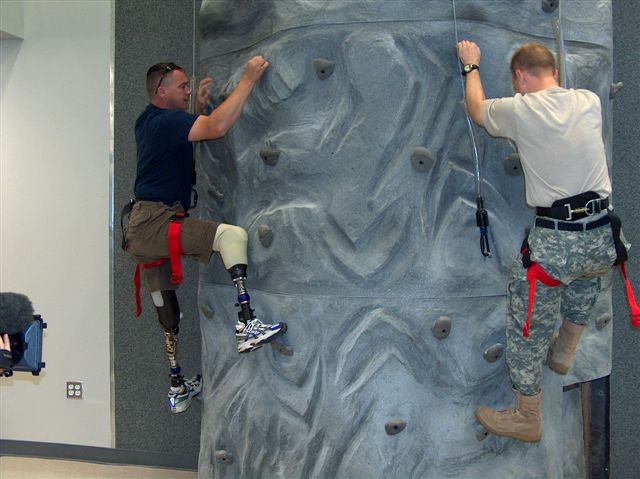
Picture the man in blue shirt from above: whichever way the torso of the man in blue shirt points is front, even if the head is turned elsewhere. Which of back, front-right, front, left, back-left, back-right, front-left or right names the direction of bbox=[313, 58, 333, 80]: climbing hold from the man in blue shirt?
front-right

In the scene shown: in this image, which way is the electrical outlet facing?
toward the camera

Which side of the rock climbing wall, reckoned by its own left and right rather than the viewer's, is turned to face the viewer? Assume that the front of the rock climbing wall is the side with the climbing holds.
front

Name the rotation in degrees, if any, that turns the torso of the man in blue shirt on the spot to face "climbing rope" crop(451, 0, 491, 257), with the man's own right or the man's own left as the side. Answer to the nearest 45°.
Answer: approximately 45° to the man's own right

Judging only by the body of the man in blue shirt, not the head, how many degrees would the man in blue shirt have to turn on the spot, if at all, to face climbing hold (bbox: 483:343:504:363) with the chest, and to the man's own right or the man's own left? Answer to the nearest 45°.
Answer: approximately 45° to the man's own right

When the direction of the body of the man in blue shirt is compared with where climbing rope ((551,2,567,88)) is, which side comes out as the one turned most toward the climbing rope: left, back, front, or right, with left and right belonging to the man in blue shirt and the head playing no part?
front

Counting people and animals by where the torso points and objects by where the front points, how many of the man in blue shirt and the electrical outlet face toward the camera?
1

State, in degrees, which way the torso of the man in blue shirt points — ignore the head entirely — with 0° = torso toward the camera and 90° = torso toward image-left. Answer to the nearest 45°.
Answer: approximately 270°

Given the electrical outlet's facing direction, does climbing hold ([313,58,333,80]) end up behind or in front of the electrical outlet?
in front

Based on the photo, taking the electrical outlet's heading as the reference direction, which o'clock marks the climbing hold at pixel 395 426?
The climbing hold is roughly at 11 o'clock from the electrical outlet.

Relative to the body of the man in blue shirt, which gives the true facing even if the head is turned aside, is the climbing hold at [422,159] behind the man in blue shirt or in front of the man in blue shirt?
in front

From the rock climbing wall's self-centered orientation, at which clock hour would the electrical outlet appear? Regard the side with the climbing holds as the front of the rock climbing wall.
The electrical outlet is roughly at 4 o'clock from the rock climbing wall.

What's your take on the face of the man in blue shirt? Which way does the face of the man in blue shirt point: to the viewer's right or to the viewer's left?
to the viewer's right

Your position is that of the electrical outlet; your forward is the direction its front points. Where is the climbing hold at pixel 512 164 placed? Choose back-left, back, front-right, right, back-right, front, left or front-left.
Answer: front-left
